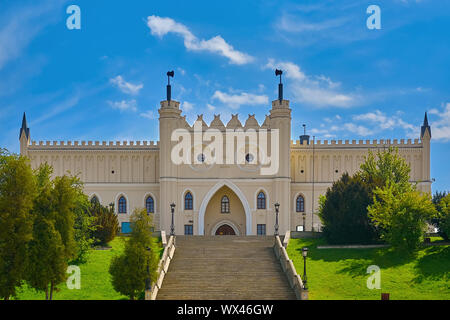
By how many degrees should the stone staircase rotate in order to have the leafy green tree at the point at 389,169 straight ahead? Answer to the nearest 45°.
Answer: approximately 135° to its left

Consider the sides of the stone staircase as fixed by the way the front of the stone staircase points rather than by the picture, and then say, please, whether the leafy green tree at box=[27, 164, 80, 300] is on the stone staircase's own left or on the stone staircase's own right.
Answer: on the stone staircase's own right

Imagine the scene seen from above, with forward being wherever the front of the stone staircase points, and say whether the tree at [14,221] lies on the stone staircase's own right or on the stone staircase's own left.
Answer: on the stone staircase's own right

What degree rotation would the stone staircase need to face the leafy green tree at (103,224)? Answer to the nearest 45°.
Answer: approximately 135° to its right

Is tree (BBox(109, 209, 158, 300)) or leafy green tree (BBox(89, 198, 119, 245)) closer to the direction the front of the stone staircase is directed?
the tree

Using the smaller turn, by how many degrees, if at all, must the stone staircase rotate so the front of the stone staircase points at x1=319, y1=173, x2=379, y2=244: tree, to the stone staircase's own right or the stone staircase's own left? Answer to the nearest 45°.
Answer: approximately 135° to the stone staircase's own left

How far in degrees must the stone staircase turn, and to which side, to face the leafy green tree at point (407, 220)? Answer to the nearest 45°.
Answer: approximately 90° to its left

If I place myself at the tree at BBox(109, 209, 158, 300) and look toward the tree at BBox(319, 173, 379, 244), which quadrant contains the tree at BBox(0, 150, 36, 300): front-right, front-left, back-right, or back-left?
back-left

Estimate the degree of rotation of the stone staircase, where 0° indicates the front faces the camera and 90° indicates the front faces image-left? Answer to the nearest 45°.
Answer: approximately 0°

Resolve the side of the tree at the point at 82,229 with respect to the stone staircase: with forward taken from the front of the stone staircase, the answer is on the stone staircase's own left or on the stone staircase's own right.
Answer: on the stone staircase's own right
